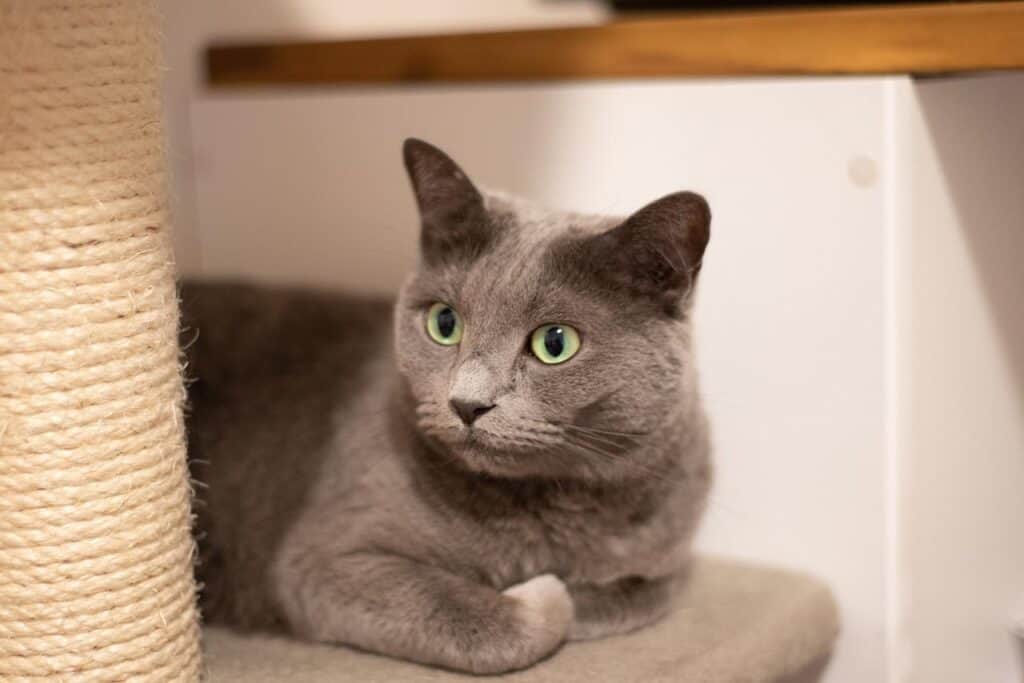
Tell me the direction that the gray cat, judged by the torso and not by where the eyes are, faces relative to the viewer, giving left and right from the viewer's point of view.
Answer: facing the viewer and to the right of the viewer
